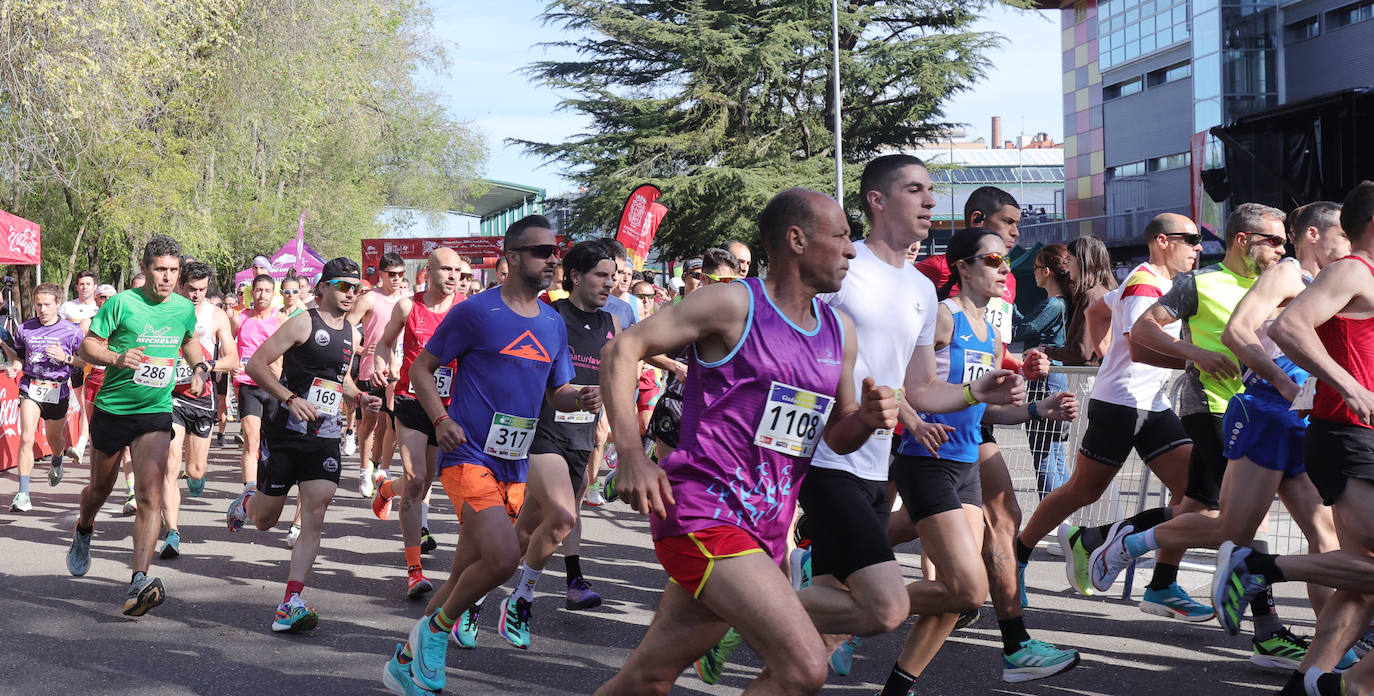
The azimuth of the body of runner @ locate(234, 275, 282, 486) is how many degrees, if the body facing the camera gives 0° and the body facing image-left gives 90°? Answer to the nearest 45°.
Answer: approximately 0°

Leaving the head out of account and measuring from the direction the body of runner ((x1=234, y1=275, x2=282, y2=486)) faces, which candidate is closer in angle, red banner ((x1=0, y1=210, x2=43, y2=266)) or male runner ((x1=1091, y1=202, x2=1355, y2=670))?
the male runner

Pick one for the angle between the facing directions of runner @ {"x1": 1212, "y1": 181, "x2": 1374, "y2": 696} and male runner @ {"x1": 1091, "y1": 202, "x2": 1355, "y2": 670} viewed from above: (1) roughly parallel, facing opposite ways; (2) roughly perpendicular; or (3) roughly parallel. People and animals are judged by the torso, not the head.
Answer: roughly parallel

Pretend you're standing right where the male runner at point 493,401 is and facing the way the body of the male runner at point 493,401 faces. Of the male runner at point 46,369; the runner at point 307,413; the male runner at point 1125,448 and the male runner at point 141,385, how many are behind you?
3

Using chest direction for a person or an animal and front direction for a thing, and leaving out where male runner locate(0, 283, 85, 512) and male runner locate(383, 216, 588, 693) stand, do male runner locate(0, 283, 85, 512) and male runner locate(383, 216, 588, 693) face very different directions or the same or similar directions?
same or similar directions

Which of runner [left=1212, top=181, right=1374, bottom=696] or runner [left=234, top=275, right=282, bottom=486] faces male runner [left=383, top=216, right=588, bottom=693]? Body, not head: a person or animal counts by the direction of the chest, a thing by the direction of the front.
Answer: runner [left=234, top=275, right=282, bottom=486]

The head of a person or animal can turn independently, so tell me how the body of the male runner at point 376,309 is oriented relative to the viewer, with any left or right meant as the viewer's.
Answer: facing the viewer and to the right of the viewer

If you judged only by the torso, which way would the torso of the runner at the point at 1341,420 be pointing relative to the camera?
to the viewer's right

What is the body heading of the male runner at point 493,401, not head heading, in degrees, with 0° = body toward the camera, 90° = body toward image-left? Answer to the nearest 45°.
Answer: approximately 315°

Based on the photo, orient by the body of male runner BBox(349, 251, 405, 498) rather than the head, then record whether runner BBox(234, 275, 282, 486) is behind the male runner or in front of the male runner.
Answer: behind

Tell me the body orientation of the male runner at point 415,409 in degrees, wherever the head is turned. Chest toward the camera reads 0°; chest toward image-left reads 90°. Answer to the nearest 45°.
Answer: approximately 315°

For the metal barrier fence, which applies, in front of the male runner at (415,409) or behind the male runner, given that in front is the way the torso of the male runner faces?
in front

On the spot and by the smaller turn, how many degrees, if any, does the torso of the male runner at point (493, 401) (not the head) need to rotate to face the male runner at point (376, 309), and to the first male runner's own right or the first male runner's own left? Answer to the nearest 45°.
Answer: approximately 135° to the first male runner's own left

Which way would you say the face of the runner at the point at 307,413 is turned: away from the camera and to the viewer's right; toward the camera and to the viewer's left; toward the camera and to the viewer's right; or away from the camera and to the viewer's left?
toward the camera and to the viewer's right

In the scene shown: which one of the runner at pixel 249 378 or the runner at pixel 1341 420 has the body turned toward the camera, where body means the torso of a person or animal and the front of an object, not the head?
the runner at pixel 249 378

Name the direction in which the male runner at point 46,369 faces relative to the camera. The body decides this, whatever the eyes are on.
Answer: toward the camera
